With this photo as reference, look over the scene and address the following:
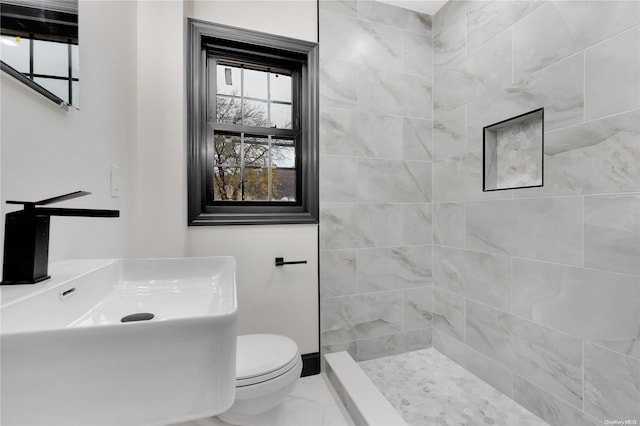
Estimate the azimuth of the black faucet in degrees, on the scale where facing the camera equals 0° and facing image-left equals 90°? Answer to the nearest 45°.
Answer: approximately 315°

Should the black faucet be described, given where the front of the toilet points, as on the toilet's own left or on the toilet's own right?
on the toilet's own right

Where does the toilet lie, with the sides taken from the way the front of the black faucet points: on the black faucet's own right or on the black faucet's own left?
on the black faucet's own left

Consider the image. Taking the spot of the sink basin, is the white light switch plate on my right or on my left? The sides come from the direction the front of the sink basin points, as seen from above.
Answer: on my left

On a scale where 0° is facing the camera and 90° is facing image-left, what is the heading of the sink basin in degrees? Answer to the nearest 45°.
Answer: approximately 315°

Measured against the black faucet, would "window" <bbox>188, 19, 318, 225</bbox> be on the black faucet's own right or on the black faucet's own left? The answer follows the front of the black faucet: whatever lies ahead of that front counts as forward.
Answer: on the black faucet's own left
